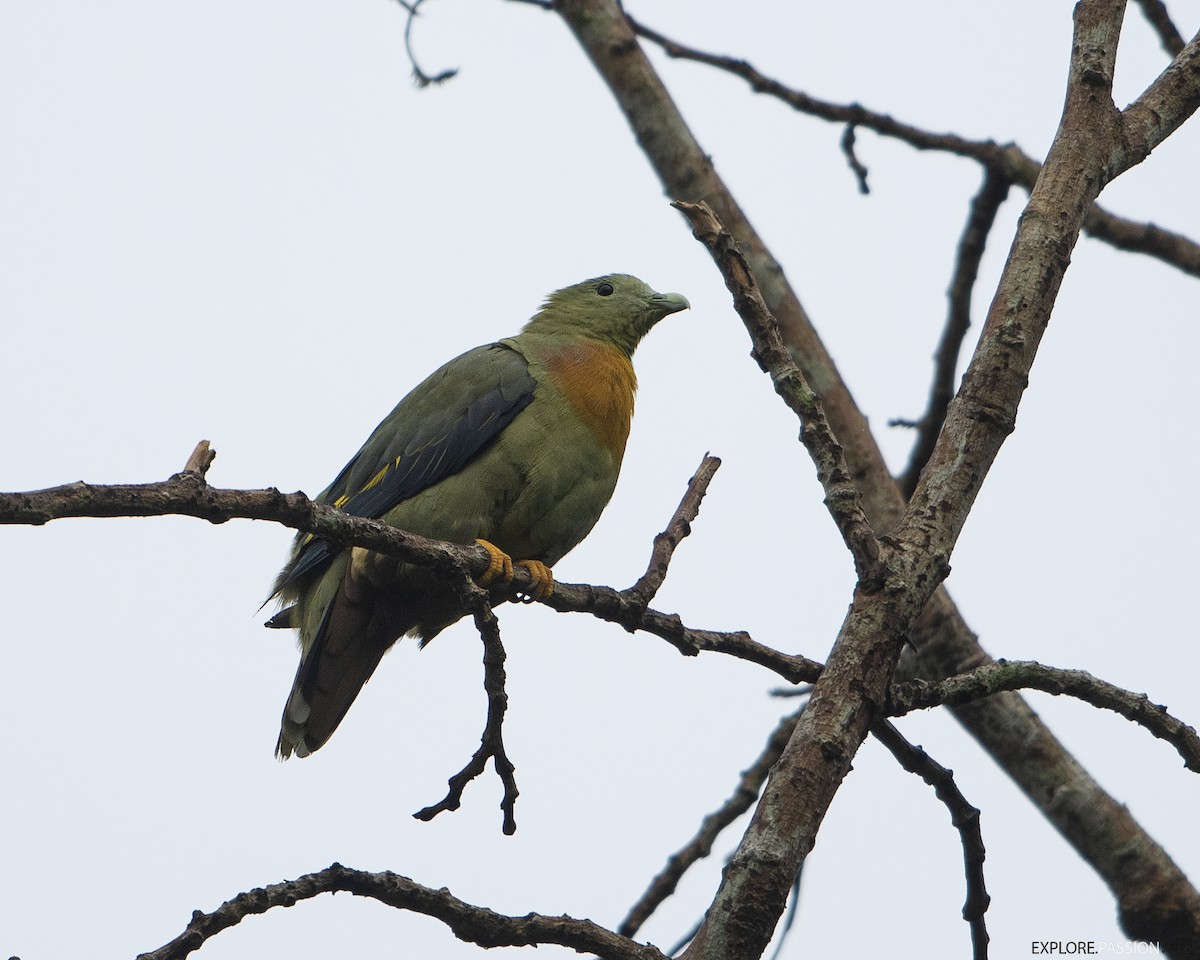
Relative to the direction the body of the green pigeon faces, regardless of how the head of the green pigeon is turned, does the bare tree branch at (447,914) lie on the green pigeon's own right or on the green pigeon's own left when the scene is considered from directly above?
on the green pigeon's own right

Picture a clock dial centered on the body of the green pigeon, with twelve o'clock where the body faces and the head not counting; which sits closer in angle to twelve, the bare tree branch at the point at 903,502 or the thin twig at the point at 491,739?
the bare tree branch

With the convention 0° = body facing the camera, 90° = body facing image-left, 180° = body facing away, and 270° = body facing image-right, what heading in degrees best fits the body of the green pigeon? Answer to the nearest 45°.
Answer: approximately 270°
